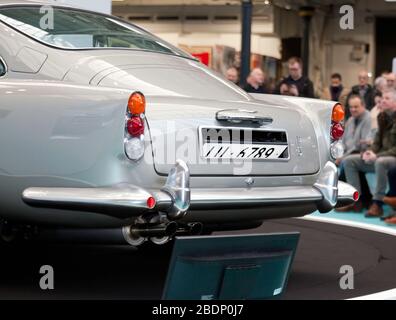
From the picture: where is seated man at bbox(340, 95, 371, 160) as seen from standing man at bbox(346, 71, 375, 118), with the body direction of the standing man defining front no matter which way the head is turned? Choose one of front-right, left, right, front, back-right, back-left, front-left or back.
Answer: front

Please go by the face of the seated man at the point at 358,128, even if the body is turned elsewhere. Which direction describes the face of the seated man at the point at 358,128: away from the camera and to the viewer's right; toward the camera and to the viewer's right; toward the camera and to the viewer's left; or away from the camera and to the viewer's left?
toward the camera and to the viewer's left

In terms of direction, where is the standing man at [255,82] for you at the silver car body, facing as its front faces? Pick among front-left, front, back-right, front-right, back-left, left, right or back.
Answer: front-right

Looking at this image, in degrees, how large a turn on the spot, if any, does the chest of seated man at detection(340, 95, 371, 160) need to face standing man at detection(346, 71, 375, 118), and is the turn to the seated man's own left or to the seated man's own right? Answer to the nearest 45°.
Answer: approximately 135° to the seated man's own right

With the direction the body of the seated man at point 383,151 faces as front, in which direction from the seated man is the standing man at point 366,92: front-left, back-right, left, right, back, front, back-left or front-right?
back-right

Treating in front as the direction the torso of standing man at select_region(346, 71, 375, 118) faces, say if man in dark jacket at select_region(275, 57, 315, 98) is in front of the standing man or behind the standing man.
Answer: in front

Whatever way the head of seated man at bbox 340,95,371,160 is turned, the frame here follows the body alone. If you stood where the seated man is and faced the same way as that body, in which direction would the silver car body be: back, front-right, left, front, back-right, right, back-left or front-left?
front-left

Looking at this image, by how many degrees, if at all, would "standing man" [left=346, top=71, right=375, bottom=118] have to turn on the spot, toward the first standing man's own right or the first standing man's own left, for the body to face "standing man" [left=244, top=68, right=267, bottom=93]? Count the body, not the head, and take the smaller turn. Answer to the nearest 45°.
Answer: approximately 45° to the first standing man's own right

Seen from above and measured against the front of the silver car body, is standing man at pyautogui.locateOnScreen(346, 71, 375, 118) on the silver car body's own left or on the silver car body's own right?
on the silver car body's own right

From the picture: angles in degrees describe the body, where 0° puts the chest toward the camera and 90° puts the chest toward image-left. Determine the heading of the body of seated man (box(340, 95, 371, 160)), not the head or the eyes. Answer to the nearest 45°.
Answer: approximately 45°

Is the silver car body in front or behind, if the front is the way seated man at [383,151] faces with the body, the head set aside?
in front

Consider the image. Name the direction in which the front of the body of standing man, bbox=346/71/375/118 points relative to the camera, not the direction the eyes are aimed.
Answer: toward the camera

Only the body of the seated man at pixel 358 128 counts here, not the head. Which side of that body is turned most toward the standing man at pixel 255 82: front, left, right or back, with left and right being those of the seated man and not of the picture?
right

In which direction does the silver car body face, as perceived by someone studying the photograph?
facing away from the viewer and to the left of the viewer

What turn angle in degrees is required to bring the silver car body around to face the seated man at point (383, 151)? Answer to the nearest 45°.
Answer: approximately 90° to its right
